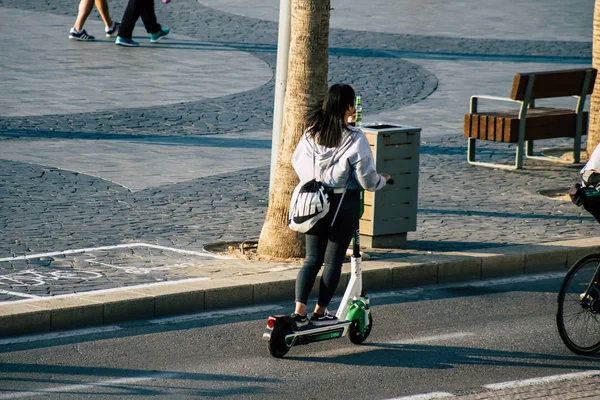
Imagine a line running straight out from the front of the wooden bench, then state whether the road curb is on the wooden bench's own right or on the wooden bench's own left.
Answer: on the wooden bench's own left

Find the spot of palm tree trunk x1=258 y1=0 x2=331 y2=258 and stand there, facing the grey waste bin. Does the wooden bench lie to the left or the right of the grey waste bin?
left
